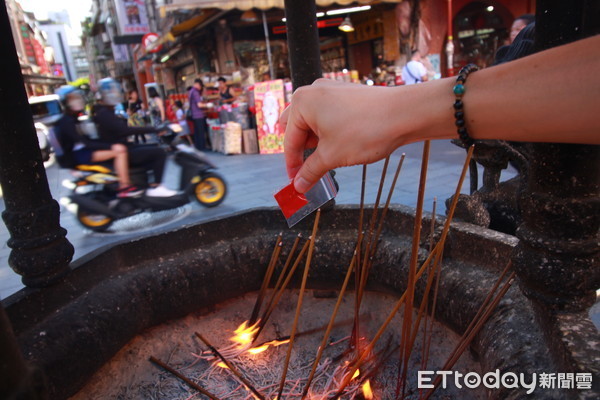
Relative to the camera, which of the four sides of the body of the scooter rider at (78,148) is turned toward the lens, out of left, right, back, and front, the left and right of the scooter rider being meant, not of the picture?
right

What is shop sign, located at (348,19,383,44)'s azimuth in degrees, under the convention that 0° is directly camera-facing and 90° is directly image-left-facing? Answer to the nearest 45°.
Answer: approximately 45°

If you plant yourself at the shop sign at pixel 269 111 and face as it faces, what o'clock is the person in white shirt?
The person in white shirt is roughly at 9 o'clock from the shop sign.

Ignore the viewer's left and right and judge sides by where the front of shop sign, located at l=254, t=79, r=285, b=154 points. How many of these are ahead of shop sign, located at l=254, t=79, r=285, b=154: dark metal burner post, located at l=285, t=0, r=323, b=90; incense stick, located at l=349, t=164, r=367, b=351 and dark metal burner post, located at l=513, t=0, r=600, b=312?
3

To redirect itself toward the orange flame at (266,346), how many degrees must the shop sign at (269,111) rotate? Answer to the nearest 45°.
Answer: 0° — it already faces it

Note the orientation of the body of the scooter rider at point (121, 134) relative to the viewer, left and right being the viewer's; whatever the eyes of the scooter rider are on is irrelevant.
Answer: facing to the right of the viewer

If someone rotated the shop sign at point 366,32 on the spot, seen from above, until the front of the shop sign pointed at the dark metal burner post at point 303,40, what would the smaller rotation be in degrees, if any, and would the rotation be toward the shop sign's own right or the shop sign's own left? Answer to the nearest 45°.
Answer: approximately 45° to the shop sign's own left
